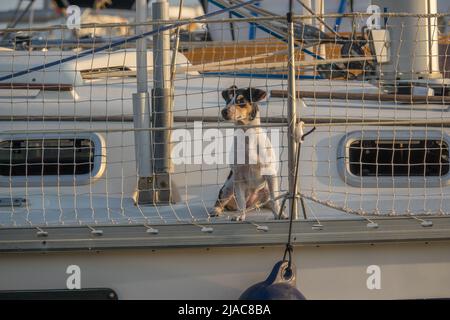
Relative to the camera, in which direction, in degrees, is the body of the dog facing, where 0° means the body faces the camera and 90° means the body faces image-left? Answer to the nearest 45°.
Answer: approximately 0°

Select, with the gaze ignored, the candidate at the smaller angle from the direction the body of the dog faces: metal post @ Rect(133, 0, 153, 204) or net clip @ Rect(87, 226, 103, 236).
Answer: the net clip

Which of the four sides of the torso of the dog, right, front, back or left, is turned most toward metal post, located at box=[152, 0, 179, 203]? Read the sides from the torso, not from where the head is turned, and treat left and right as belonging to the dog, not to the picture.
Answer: right

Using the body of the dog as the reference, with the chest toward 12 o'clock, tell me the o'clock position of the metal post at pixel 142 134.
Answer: The metal post is roughly at 3 o'clock from the dog.

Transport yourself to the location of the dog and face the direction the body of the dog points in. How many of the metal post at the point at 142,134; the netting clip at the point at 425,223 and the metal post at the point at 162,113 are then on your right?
2

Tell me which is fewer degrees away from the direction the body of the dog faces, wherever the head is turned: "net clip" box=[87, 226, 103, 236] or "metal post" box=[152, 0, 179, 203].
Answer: the net clip

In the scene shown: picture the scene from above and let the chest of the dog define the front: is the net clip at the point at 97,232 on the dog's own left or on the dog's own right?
on the dog's own right
